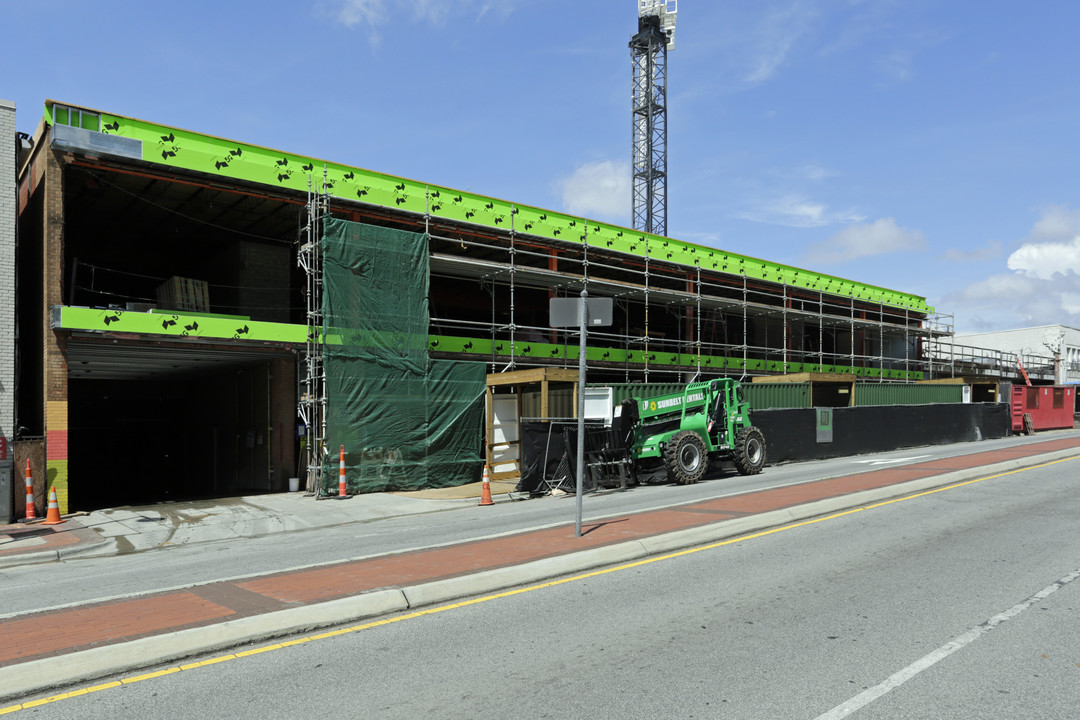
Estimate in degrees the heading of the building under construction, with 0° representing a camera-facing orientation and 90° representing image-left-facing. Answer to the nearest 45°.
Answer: approximately 315°

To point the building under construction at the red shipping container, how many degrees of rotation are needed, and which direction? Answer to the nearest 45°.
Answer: approximately 90° to its left

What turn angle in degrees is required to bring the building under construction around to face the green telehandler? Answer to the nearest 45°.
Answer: approximately 45° to its left

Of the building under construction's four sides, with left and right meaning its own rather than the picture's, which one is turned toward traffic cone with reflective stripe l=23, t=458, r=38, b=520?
right

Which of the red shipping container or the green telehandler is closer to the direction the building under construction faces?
the green telehandler

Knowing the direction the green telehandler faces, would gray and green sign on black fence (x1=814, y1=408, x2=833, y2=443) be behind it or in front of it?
behind

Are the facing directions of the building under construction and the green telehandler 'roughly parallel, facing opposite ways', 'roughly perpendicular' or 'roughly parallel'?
roughly perpendicular

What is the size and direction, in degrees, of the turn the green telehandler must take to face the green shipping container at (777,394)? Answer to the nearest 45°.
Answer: approximately 135° to its right

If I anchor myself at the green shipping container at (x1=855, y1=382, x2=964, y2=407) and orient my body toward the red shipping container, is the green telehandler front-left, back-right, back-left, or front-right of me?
back-right
